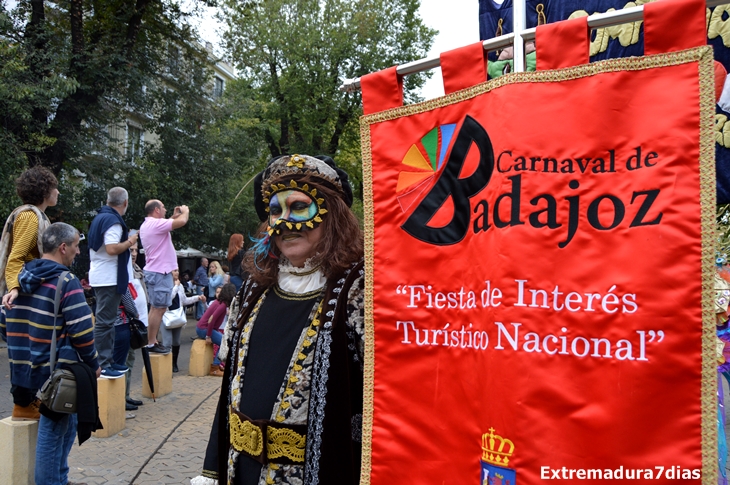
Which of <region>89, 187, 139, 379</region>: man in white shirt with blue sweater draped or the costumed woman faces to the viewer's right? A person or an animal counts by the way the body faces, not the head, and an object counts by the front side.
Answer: the man in white shirt with blue sweater draped

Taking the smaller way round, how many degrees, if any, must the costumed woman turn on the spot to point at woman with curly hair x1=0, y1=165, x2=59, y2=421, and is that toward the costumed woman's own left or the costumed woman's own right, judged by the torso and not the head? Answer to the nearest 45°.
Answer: approximately 90° to the costumed woman's own right

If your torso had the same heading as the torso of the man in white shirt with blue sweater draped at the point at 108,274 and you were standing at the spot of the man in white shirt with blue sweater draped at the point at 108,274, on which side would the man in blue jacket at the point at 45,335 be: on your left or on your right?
on your right

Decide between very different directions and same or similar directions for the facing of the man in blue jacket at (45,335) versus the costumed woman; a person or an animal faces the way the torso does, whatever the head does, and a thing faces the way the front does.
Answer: very different directions

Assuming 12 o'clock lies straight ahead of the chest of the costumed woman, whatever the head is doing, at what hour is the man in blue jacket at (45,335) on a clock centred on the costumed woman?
The man in blue jacket is roughly at 3 o'clock from the costumed woman.

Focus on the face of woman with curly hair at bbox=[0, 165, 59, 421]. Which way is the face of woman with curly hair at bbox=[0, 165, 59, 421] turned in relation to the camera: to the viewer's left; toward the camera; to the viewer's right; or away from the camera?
to the viewer's right

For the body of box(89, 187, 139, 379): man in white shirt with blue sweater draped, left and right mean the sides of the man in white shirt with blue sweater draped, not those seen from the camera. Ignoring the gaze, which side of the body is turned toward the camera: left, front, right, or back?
right

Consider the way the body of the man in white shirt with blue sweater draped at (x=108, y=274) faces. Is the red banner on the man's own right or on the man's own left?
on the man's own right

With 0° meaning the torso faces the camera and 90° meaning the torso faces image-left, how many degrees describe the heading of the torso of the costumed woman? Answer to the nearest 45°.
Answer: approximately 45°

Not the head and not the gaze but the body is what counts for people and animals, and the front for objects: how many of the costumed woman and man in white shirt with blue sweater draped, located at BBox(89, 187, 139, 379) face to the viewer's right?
1
